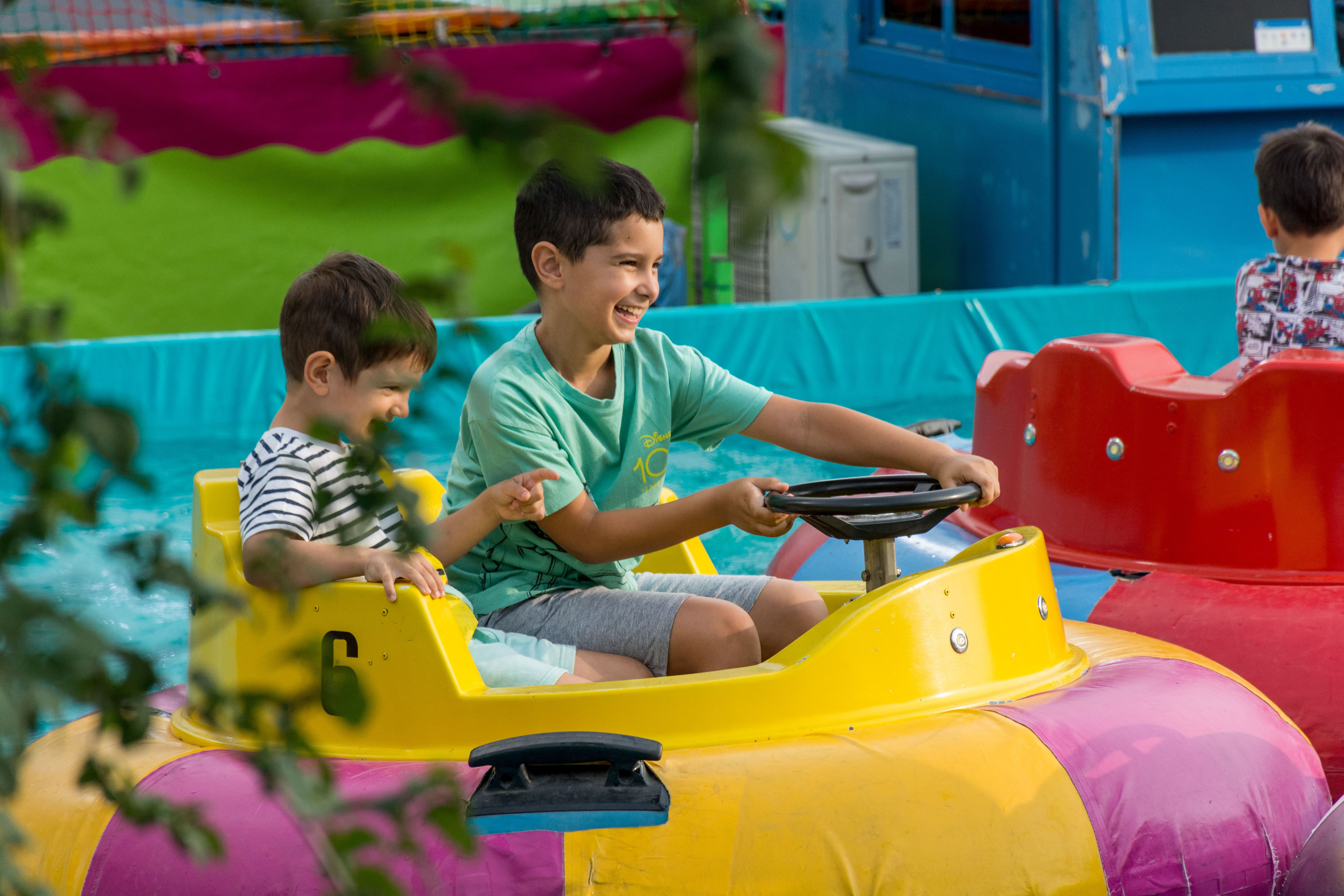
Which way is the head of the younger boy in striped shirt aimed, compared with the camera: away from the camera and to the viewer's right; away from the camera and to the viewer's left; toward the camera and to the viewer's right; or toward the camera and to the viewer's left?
toward the camera and to the viewer's right

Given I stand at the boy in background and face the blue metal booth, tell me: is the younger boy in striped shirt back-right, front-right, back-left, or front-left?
back-left

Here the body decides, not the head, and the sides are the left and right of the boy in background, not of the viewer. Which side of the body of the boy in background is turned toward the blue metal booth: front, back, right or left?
front

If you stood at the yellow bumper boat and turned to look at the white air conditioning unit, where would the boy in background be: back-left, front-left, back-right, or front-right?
front-right

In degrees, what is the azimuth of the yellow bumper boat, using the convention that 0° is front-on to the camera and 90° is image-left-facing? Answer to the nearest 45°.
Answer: approximately 270°

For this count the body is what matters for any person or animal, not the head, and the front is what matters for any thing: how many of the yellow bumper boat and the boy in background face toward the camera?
0

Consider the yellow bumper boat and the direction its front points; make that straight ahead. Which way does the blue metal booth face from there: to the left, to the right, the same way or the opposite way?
to the right

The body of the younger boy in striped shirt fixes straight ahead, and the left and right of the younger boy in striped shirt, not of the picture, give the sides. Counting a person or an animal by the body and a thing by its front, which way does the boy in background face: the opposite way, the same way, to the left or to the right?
to the left

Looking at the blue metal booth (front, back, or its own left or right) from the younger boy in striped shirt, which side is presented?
front

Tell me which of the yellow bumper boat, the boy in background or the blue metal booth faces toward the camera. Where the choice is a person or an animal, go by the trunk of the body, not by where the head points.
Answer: the blue metal booth

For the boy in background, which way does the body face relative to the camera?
away from the camera

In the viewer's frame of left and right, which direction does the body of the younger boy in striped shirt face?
facing the viewer and to the right of the viewer

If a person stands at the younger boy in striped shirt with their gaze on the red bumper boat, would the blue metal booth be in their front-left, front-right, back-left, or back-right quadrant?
front-left

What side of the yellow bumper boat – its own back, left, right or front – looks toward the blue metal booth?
left

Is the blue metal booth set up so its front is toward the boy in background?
yes

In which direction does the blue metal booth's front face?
toward the camera
